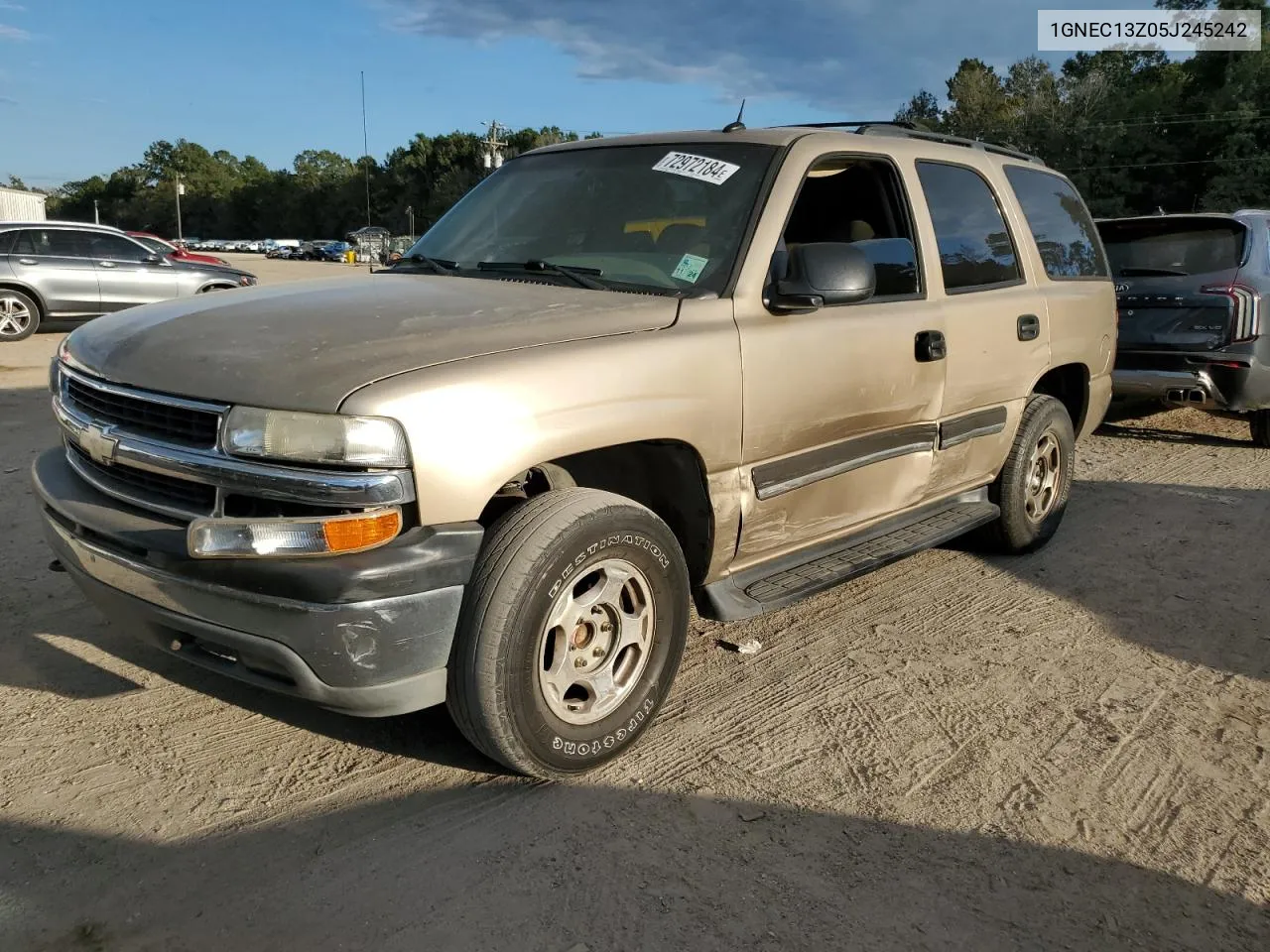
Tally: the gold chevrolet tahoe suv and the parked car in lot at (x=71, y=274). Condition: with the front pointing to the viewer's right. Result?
1

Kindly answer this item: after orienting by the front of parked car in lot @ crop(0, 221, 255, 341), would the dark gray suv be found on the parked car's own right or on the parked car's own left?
on the parked car's own right

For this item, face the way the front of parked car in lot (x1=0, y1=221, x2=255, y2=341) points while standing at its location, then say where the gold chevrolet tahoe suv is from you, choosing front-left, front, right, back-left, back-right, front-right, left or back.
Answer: right

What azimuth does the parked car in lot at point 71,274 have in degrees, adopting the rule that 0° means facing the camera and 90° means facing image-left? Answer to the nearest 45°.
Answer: approximately 270°

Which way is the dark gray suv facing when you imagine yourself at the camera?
facing away from the viewer and to the right of the viewer
